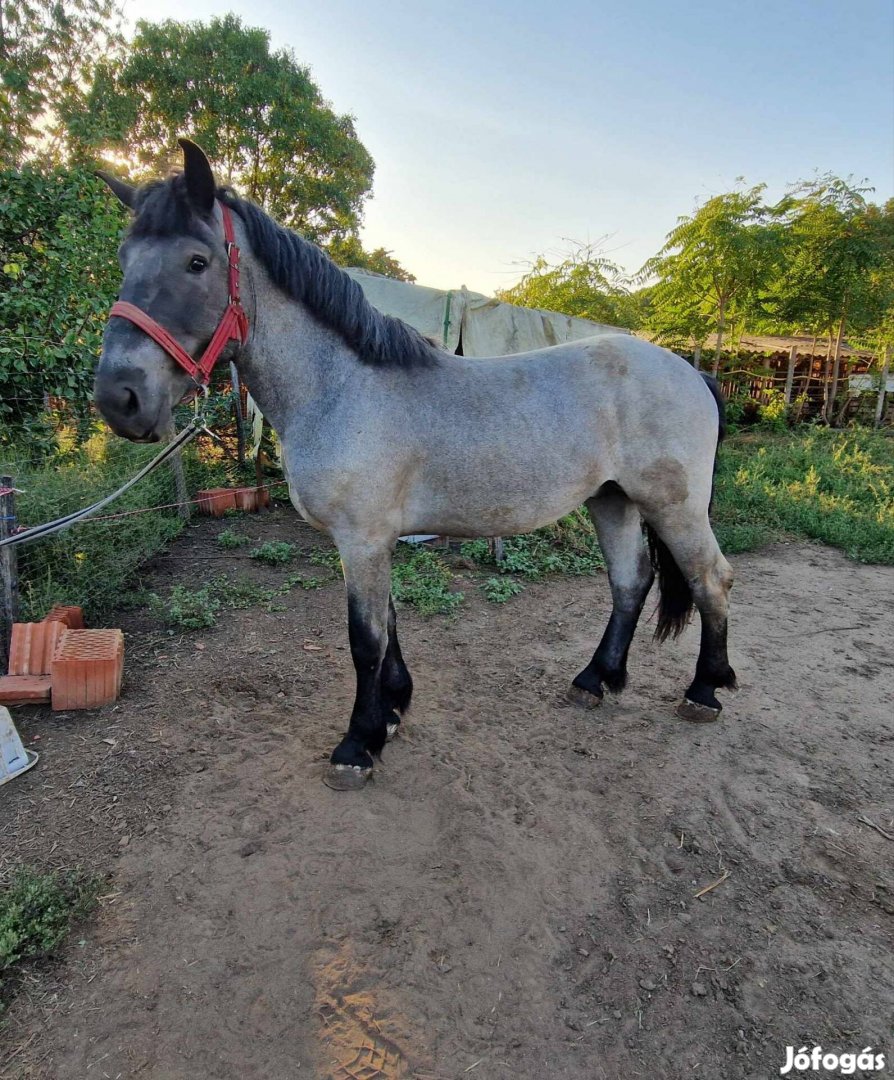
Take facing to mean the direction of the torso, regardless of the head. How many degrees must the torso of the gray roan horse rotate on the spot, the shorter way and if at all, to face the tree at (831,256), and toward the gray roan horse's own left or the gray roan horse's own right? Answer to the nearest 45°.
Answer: approximately 135° to the gray roan horse's own right

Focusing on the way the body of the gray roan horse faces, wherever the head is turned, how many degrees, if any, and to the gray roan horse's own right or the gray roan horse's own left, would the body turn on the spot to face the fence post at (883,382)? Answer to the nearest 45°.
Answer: approximately 135° to the gray roan horse's own right

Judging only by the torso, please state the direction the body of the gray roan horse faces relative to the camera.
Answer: to the viewer's left

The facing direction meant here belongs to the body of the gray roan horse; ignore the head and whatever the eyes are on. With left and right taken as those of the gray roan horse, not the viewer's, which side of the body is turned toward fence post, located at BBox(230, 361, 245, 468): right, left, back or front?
right

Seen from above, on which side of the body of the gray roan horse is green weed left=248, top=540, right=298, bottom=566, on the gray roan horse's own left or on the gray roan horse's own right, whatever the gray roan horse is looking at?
on the gray roan horse's own right

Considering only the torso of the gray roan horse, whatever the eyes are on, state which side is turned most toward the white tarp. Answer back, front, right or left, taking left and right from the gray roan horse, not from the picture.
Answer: right

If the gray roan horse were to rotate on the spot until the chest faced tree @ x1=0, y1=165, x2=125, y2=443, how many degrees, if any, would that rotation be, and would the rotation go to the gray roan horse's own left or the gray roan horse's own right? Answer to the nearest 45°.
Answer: approximately 45° to the gray roan horse's own right
